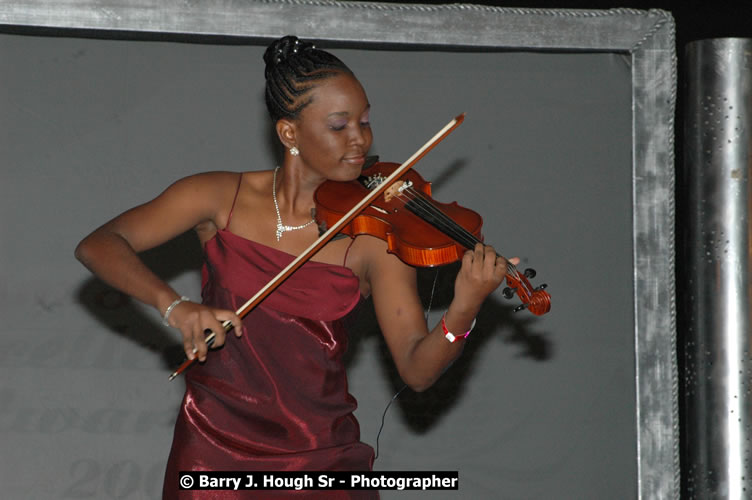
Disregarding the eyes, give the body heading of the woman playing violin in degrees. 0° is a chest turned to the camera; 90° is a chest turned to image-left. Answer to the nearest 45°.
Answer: approximately 315°

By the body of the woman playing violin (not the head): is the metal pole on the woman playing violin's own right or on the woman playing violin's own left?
on the woman playing violin's own left

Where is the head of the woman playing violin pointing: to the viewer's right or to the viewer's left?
to the viewer's right
